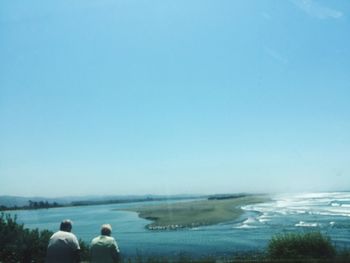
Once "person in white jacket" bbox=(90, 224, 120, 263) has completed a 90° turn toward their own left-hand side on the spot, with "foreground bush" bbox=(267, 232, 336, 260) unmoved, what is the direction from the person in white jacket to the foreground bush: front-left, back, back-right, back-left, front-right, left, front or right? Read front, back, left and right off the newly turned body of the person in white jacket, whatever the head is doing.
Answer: back-right

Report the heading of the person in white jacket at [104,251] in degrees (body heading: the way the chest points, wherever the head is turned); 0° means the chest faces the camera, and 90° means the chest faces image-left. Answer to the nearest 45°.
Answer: approximately 180°
